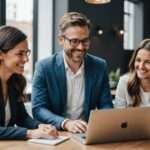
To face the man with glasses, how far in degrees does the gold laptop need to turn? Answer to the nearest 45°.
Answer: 0° — it already faces them

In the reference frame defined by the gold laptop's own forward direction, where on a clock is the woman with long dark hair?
The woman with long dark hair is roughly at 11 o'clock from the gold laptop.

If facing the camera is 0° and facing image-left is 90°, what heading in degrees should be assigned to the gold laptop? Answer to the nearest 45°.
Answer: approximately 135°

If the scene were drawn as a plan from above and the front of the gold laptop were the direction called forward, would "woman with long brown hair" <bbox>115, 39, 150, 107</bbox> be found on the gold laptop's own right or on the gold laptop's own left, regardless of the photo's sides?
on the gold laptop's own right

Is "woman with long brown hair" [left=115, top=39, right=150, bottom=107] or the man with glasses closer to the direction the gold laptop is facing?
the man with glasses
